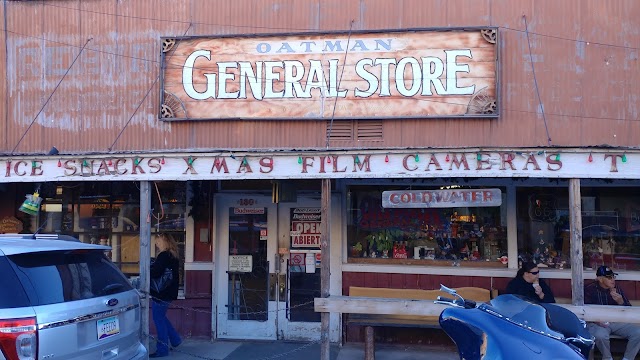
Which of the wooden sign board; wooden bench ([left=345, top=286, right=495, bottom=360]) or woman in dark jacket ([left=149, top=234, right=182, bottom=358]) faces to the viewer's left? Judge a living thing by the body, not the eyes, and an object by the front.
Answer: the woman in dark jacket

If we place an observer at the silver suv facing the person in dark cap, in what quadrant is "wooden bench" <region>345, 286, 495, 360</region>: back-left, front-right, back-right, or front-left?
front-left

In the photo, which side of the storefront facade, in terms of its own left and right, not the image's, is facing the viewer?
front

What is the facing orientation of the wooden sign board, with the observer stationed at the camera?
facing the viewer

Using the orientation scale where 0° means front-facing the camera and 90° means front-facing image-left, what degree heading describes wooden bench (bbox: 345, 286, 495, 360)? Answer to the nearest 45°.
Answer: approximately 0°

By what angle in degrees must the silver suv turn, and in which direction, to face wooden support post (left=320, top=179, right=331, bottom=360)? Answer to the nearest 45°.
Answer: approximately 90° to its right

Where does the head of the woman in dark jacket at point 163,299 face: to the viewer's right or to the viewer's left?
to the viewer's left

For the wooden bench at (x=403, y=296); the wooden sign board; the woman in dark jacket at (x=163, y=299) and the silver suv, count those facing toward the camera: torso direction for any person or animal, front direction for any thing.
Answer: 2

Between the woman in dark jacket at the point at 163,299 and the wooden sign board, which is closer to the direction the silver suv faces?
the woman in dark jacket

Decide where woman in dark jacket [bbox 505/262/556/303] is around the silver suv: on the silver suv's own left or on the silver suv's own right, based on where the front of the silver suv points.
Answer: on the silver suv's own right

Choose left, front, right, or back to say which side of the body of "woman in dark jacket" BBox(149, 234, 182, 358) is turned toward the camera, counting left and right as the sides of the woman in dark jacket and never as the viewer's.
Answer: left

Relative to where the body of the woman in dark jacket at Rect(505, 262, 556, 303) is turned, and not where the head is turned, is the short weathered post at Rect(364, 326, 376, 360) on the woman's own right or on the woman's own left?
on the woman's own right

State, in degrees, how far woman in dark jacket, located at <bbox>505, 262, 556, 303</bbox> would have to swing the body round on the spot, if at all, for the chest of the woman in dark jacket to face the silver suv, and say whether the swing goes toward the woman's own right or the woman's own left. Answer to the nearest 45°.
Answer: approximately 90° to the woman's own right

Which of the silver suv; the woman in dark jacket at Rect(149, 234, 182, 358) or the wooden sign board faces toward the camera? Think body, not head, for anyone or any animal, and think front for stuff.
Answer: the wooden sign board

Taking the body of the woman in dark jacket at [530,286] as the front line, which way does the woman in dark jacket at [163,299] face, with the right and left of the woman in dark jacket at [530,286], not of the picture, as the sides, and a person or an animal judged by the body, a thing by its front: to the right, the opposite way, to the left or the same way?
to the right

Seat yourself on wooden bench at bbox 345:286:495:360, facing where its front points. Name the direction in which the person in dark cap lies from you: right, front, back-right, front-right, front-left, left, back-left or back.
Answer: left

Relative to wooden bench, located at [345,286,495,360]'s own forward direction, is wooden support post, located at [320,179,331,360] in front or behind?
in front

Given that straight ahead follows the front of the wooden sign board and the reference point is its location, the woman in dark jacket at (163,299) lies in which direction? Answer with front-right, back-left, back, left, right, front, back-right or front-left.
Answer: right

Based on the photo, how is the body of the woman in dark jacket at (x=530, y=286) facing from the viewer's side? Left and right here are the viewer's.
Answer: facing the viewer and to the right of the viewer

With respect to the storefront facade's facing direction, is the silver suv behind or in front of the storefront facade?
in front
